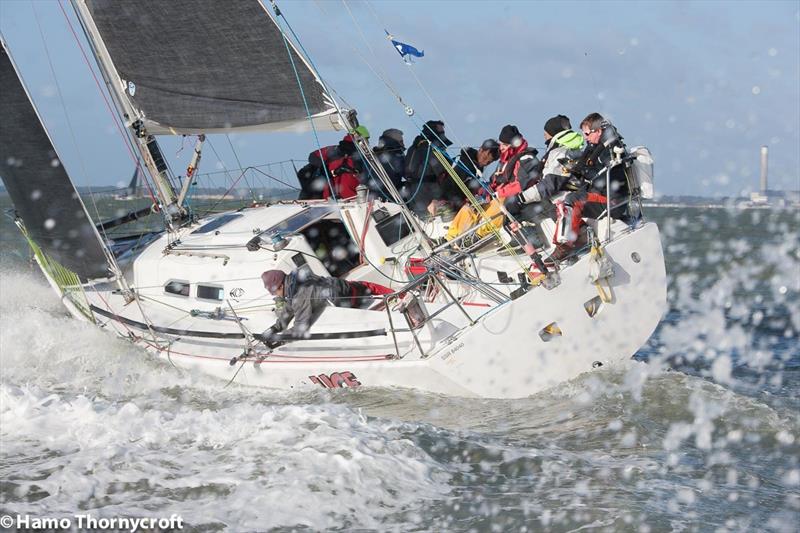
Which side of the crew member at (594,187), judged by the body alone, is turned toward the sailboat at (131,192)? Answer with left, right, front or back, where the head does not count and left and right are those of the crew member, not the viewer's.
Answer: right

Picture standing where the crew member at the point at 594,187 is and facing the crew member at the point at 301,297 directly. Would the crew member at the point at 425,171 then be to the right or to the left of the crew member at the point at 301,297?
right

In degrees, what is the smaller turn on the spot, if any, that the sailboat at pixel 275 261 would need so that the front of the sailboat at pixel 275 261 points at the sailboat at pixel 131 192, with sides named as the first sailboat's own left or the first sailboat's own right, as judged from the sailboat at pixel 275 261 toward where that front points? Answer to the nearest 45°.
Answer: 0° — it already faces it

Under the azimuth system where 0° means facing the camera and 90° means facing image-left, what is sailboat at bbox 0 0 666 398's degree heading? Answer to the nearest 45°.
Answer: approximately 135°

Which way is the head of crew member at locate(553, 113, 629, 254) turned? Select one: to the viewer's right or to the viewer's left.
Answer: to the viewer's left

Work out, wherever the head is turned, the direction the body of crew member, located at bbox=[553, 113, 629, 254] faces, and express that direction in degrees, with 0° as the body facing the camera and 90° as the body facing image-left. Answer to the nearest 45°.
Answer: approximately 45°
